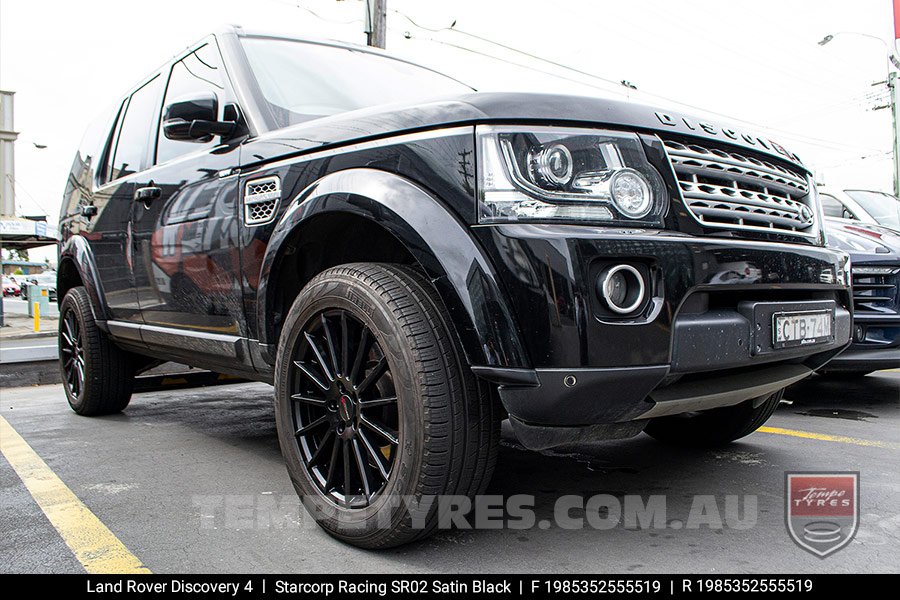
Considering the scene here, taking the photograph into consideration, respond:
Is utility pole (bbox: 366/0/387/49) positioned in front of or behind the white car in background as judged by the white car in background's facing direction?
behind

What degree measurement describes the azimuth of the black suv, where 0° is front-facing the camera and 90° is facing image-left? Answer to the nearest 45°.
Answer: approximately 315°

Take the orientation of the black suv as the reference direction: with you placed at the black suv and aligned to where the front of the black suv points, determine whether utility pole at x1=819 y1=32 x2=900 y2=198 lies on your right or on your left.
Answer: on your left

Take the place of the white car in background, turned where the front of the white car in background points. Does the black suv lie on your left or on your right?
on your right

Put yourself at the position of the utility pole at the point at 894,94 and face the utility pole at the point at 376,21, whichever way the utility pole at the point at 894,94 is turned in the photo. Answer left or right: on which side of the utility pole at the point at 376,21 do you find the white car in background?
left

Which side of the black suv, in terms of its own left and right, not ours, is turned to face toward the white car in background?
left

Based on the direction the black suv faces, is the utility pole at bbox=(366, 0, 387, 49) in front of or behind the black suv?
behind

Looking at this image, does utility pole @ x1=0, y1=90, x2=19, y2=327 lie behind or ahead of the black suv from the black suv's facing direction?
behind
